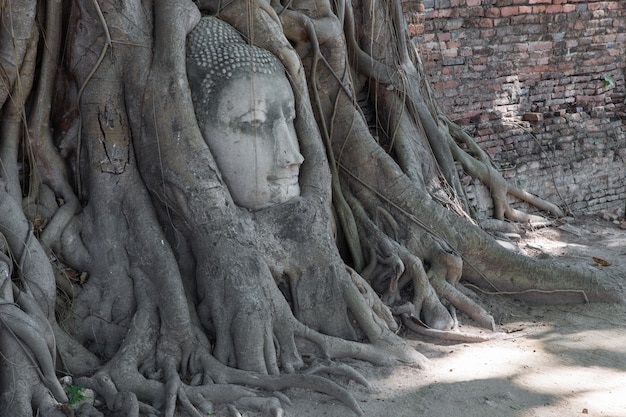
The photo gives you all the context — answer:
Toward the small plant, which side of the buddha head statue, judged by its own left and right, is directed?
right

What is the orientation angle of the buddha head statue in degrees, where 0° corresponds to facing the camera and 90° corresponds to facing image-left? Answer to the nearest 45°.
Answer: approximately 315°
